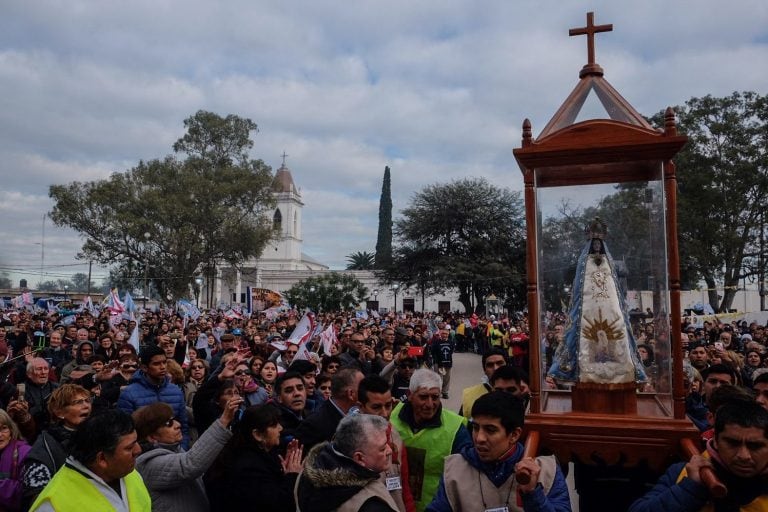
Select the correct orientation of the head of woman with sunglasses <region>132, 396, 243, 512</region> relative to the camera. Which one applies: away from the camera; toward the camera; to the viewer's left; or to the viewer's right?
to the viewer's right

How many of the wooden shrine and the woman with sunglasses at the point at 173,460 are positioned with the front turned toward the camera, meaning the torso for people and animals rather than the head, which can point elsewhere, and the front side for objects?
1

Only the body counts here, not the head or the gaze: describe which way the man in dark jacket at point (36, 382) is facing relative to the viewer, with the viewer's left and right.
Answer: facing the viewer and to the right of the viewer

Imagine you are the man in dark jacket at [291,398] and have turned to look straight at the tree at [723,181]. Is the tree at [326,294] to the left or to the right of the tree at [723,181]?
left

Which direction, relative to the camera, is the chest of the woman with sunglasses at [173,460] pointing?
to the viewer's right

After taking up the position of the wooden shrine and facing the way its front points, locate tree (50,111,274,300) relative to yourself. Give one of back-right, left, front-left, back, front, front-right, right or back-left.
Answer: back-right

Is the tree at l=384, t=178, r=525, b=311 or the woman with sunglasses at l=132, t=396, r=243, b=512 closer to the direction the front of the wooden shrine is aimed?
the woman with sunglasses

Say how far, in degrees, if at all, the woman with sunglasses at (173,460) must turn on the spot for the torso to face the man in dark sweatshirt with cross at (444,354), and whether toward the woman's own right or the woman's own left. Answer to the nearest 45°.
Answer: approximately 45° to the woman's own left

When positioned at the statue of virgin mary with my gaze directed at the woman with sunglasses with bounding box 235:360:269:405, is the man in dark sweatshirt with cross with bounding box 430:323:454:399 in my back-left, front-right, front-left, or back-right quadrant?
front-right

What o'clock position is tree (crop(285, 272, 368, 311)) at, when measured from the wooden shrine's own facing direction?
The tree is roughly at 5 o'clock from the wooden shrine.

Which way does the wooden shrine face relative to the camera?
toward the camera

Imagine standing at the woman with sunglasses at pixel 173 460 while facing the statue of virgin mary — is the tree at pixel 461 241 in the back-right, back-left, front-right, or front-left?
front-left

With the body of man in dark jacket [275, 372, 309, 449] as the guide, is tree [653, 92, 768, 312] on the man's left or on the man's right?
on the man's left

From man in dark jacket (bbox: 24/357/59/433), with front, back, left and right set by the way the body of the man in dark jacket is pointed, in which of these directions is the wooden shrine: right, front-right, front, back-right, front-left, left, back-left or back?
front
